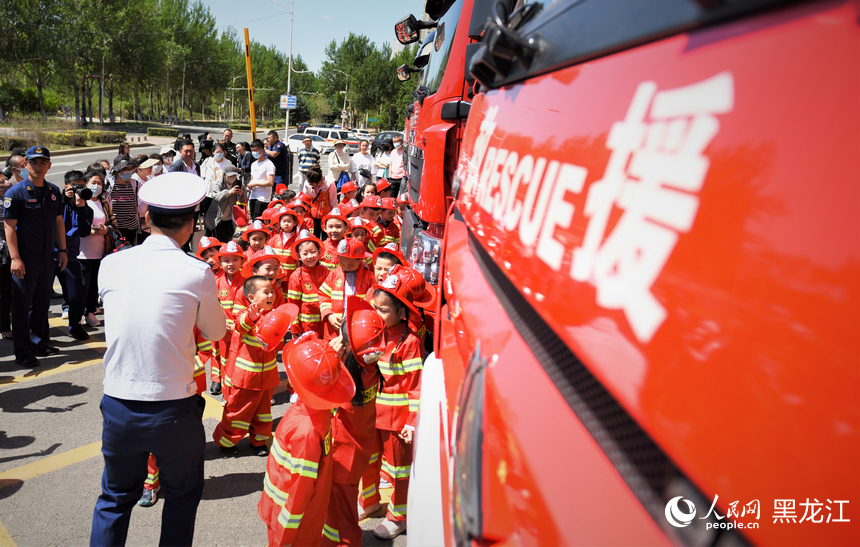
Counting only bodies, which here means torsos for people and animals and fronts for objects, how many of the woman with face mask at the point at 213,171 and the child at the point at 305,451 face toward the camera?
1

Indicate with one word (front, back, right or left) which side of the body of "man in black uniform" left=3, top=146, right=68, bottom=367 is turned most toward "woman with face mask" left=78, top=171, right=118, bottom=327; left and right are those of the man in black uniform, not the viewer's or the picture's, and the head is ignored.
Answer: left

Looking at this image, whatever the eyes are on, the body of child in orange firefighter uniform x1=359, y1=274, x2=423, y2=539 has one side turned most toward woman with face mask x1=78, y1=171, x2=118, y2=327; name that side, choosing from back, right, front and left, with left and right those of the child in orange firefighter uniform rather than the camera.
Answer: right

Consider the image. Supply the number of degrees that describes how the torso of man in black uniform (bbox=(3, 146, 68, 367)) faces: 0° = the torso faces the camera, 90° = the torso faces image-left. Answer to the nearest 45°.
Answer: approximately 315°

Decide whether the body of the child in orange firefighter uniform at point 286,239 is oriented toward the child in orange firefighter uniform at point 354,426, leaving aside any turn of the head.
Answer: yes

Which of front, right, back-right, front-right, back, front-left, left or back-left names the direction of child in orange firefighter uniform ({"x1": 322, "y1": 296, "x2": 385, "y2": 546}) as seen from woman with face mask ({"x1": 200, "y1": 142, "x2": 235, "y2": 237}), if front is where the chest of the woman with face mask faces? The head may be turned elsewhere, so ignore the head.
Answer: front

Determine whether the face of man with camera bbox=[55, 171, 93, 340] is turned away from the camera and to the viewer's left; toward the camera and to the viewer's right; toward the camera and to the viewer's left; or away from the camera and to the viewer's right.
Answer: toward the camera and to the viewer's right

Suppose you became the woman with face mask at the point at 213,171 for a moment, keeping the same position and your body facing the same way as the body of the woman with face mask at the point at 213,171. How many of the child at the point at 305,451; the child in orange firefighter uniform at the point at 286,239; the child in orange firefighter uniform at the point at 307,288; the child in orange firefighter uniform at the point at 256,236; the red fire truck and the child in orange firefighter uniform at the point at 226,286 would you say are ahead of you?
6

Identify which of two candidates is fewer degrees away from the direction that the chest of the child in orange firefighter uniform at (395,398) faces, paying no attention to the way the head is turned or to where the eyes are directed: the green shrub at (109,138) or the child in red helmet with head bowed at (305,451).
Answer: the child in red helmet with head bowed

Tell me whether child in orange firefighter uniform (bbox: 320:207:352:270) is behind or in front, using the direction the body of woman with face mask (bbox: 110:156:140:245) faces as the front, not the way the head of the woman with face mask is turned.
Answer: in front

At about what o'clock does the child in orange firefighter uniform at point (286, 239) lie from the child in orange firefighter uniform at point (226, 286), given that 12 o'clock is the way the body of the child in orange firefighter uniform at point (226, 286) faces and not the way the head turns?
the child in orange firefighter uniform at point (286, 239) is roughly at 7 o'clock from the child in orange firefighter uniform at point (226, 286).

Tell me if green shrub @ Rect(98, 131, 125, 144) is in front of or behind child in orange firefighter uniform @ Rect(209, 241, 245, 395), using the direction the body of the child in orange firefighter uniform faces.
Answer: behind
